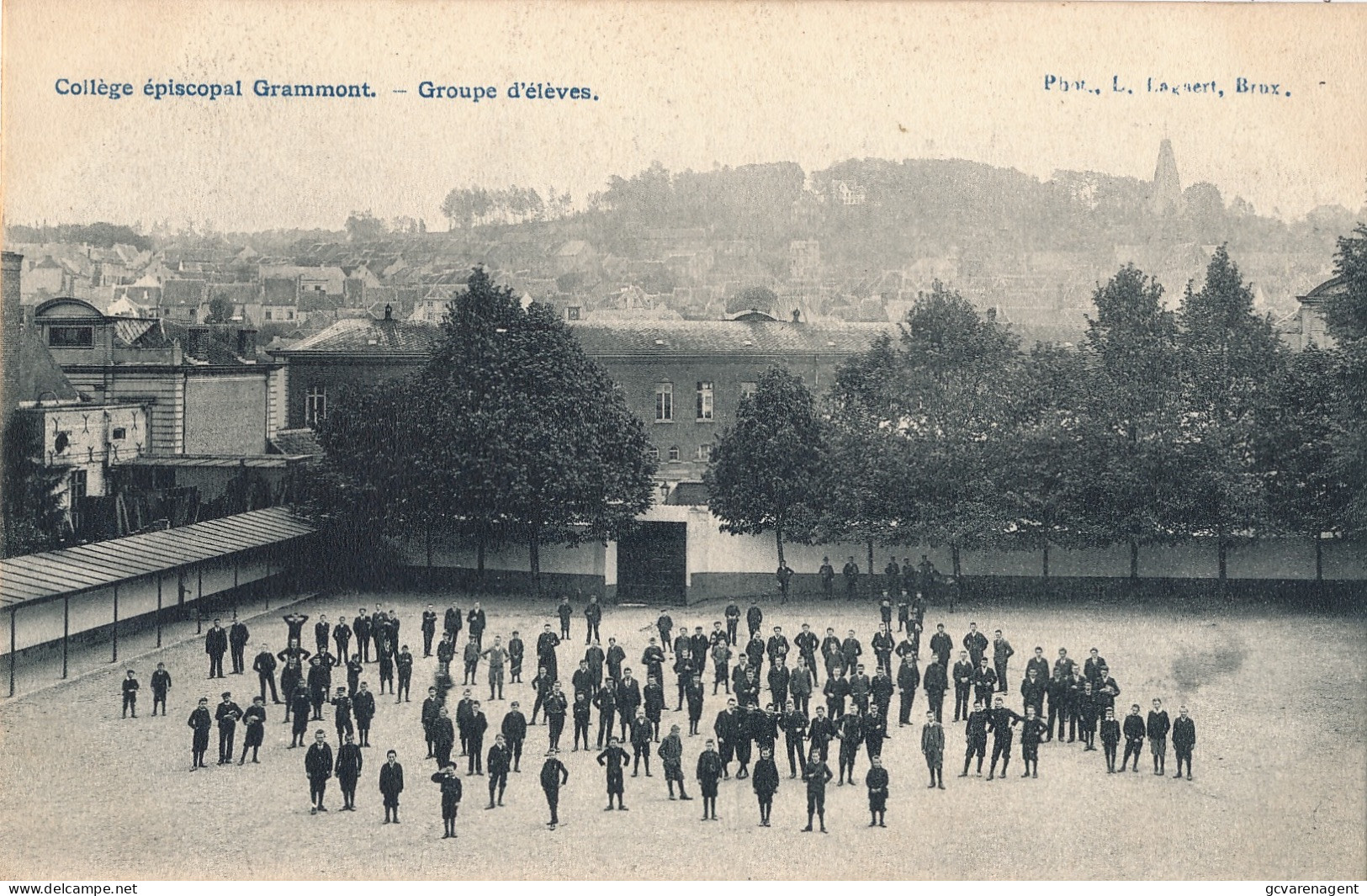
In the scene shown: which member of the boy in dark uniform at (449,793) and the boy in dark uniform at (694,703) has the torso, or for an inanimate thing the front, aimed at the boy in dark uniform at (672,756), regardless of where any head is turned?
the boy in dark uniform at (694,703)

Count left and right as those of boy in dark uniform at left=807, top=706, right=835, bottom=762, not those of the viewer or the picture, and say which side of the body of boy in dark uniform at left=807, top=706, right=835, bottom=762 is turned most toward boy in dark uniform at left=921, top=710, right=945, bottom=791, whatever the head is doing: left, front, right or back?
left

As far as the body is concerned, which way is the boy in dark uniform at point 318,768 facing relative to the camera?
toward the camera

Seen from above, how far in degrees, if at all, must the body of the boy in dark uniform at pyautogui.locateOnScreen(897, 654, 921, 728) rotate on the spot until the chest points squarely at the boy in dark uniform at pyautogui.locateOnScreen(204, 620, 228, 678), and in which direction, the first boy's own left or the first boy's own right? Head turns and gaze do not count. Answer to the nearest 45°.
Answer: approximately 90° to the first boy's own right

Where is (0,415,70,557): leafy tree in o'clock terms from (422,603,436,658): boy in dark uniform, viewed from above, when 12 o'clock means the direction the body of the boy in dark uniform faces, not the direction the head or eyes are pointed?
The leafy tree is roughly at 4 o'clock from the boy in dark uniform.

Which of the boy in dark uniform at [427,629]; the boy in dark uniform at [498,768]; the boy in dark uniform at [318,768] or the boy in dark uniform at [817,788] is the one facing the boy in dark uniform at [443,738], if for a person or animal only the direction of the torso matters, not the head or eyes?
the boy in dark uniform at [427,629]

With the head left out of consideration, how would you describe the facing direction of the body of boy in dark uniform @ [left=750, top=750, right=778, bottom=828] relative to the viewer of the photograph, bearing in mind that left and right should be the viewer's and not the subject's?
facing the viewer

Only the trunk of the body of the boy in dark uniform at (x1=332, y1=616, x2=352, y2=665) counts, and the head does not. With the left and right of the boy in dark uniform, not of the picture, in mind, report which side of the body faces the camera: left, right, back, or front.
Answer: front

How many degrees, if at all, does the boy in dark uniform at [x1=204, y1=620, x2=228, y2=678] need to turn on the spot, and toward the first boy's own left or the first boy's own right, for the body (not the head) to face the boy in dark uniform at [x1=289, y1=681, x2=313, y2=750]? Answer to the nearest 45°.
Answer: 0° — they already face them

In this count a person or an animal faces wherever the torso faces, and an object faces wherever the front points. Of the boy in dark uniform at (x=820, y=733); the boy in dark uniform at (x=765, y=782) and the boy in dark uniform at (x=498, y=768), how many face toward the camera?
3
